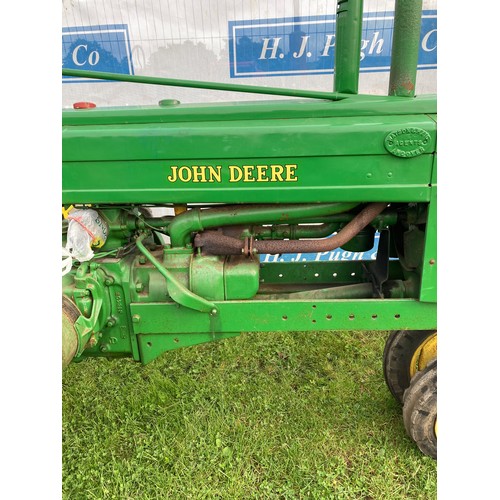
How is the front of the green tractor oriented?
to the viewer's right
